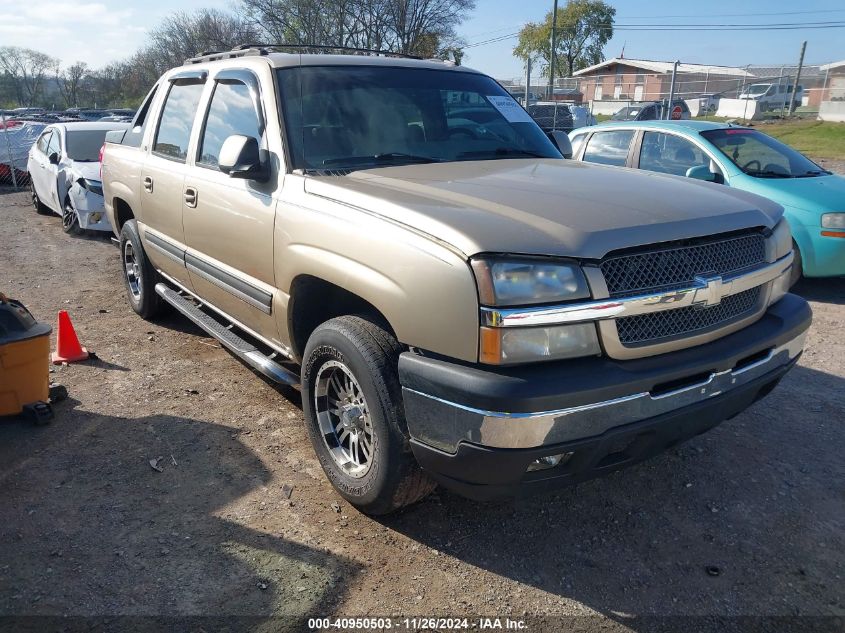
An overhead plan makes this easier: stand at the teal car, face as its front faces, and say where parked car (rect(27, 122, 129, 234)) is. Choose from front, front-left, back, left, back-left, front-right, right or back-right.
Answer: back-right

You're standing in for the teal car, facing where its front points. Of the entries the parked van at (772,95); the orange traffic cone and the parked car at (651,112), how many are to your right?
1

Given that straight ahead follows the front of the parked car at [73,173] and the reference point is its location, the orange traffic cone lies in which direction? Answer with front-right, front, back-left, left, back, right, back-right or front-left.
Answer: front-right

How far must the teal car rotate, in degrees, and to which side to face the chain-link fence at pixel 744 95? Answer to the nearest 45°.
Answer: approximately 135° to its left

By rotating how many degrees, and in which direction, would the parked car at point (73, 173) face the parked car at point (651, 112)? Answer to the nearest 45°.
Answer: approximately 45° to its left

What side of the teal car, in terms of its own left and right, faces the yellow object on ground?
right

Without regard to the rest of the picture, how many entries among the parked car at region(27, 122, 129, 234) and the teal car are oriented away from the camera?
0

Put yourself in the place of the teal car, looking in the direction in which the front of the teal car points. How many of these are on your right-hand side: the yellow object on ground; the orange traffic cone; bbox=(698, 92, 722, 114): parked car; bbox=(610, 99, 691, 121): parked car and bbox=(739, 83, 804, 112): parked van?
2

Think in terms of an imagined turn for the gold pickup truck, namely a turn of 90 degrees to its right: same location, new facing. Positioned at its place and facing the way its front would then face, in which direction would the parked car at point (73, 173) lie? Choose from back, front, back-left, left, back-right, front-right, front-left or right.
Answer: right

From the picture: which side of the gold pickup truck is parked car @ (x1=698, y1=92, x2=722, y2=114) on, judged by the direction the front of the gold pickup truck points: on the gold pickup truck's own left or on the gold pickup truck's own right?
on the gold pickup truck's own left

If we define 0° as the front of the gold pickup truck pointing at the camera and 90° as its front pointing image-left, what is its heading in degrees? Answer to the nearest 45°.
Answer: approximately 315°

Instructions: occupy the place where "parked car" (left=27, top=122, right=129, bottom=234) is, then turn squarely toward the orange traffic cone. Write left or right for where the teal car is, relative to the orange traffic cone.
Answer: left

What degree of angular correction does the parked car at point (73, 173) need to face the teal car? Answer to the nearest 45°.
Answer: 0° — it already faces it

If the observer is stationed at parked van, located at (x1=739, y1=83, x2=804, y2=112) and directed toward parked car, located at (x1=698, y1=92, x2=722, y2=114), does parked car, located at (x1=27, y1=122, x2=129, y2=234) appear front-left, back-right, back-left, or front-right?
front-left

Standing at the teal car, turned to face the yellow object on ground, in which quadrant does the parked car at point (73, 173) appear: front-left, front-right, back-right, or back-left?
front-right
